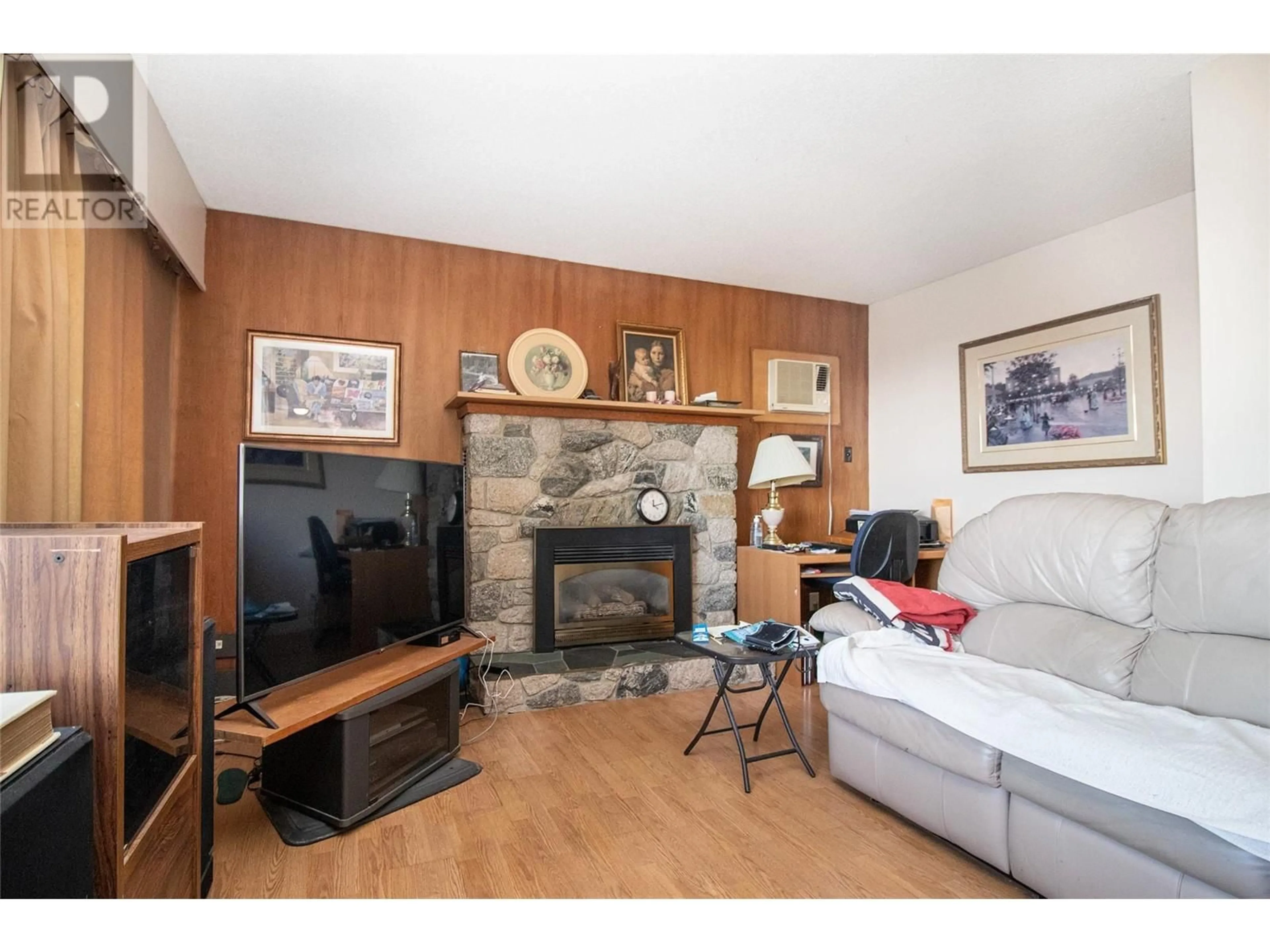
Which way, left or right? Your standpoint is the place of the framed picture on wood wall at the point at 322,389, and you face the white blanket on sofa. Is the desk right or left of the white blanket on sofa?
left

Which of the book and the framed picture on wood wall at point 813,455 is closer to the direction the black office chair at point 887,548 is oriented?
the framed picture on wood wall

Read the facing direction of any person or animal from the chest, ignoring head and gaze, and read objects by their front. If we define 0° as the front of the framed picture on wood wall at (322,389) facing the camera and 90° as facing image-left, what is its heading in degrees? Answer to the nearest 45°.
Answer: approximately 0°

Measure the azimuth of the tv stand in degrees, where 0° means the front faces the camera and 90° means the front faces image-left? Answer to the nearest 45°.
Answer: approximately 315°

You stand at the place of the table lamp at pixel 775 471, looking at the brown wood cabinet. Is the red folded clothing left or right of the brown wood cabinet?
left

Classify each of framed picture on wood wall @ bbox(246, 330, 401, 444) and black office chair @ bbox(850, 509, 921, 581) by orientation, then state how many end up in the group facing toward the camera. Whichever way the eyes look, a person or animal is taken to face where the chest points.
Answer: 1

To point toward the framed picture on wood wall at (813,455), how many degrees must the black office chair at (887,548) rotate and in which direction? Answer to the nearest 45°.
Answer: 0° — it already faces it

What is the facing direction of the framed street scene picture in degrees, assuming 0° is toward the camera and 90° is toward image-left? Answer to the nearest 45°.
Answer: approximately 45°
